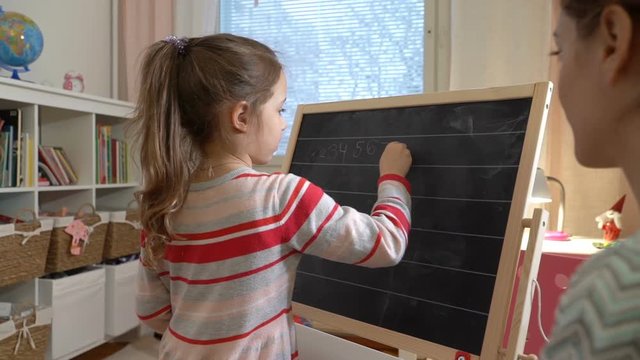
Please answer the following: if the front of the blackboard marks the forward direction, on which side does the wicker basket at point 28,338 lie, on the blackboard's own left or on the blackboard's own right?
on the blackboard's own right

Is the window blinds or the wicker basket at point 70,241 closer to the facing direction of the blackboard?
the wicker basket

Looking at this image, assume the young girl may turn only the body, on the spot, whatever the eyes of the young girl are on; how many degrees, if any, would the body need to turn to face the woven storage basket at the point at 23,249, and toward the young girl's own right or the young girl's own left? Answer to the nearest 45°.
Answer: approximately 90° to the young girl's own left

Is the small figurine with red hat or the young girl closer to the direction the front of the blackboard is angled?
the young girl

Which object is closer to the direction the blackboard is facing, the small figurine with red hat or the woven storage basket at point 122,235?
the woven storage basket

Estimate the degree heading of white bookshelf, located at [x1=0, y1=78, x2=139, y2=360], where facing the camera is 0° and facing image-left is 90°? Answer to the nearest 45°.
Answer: approximately 315°

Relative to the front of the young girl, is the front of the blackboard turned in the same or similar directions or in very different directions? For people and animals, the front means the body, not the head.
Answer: very different directions

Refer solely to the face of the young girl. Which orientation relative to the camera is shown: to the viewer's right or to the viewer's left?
to the viewer's right

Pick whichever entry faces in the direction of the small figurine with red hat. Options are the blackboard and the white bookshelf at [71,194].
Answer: the white bookshelf

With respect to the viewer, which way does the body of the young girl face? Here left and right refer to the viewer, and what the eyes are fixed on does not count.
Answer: facing away from the viewer and to the right of the viewer

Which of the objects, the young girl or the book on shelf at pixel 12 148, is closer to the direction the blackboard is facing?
the young girl

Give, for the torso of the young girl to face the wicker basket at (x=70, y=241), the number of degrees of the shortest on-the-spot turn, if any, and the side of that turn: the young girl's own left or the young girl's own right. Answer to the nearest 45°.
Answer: approximately 90° to the young girl's own left

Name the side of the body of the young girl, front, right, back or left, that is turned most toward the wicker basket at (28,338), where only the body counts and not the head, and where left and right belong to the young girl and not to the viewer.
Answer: left
